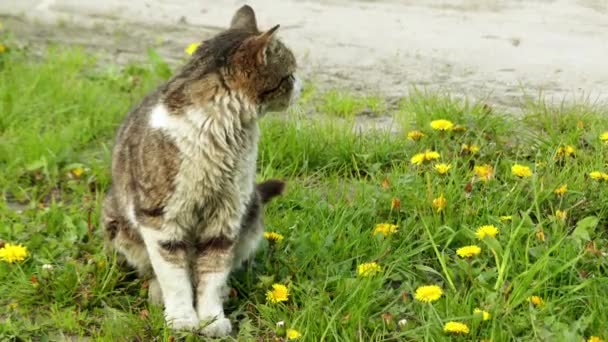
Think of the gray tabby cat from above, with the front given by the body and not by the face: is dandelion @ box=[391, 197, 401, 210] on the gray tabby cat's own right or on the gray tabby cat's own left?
on the gray tabby cat's own left

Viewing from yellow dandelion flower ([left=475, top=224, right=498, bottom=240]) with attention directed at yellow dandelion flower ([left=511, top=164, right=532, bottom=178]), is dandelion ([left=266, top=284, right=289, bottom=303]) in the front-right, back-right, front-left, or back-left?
back-left

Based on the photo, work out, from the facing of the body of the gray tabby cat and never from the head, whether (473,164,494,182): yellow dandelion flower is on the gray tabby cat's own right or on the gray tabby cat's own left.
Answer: on the gray tabby cat's own left

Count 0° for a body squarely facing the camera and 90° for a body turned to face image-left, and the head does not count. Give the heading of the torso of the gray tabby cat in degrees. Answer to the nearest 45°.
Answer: approximately 315°
